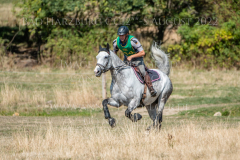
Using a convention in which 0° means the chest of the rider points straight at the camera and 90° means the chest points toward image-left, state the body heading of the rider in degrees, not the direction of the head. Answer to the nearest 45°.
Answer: approximately 45°

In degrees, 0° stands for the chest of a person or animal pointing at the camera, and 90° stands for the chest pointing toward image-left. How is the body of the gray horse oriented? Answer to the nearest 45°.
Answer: approximately 45°
